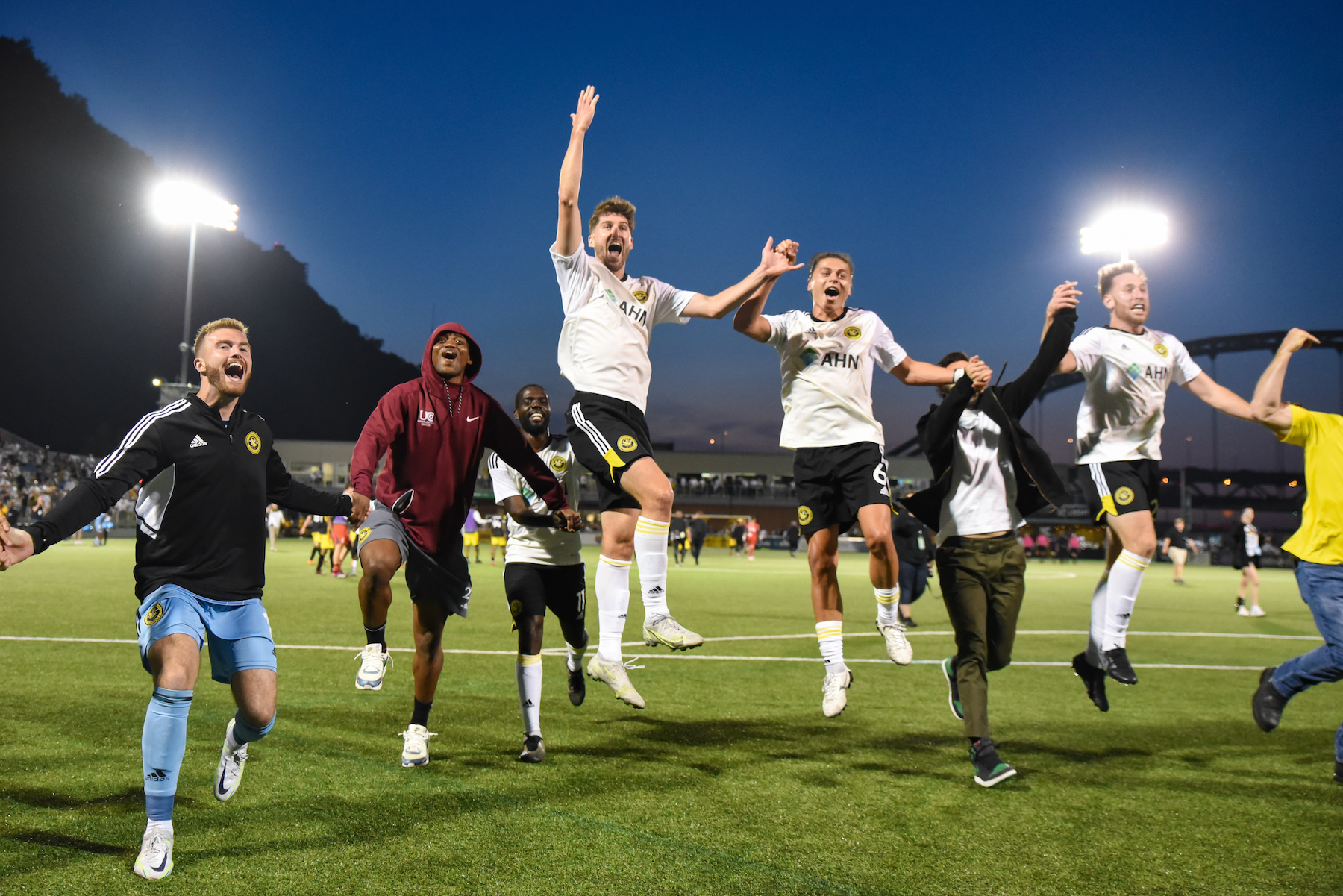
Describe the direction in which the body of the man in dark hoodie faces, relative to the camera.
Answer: toward the camera

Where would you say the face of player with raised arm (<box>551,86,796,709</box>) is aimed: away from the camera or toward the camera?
toward the camera

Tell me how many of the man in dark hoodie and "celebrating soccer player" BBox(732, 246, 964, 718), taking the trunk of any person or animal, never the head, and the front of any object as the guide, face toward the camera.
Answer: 2

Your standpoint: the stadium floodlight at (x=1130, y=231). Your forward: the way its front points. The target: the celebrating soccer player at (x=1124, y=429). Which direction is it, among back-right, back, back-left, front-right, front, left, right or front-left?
front

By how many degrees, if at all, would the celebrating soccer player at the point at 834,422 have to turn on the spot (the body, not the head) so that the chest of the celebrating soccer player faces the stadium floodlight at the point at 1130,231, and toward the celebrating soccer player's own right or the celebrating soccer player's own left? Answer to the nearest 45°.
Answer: approximately 135° to the celebrating soccer player's own left

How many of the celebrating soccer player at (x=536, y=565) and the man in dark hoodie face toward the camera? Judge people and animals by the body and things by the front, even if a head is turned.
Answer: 2

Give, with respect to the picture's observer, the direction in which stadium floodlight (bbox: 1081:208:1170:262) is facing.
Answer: facing the viewer

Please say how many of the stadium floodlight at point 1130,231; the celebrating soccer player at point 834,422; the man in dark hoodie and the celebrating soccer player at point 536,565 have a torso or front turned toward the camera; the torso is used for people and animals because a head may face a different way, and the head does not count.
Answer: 4

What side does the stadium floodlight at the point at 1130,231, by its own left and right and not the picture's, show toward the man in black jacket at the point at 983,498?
front

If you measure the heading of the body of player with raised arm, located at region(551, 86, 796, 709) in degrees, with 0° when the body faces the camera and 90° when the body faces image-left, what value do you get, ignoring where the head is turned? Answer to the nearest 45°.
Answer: approximately 315°

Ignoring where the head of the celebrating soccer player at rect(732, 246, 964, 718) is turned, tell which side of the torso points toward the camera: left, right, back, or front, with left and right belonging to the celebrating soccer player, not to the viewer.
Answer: front

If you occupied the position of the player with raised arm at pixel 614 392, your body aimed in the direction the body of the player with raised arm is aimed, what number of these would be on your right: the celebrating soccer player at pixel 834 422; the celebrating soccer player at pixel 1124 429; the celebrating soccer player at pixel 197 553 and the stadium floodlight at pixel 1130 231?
1

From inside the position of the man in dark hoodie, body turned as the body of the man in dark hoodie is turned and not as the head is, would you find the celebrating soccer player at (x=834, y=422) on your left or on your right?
on your left
